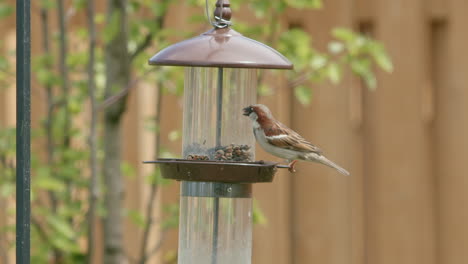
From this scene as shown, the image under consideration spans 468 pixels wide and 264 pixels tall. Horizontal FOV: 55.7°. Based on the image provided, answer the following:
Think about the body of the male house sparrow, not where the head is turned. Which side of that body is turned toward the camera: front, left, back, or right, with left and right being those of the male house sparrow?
left

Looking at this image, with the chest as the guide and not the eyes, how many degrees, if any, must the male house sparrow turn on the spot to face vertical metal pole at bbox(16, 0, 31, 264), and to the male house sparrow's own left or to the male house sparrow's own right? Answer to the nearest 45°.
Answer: approximately 45° to the male house sparrow's own left

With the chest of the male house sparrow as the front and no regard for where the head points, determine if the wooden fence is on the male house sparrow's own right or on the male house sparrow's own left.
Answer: on the male house sparrow's own right
